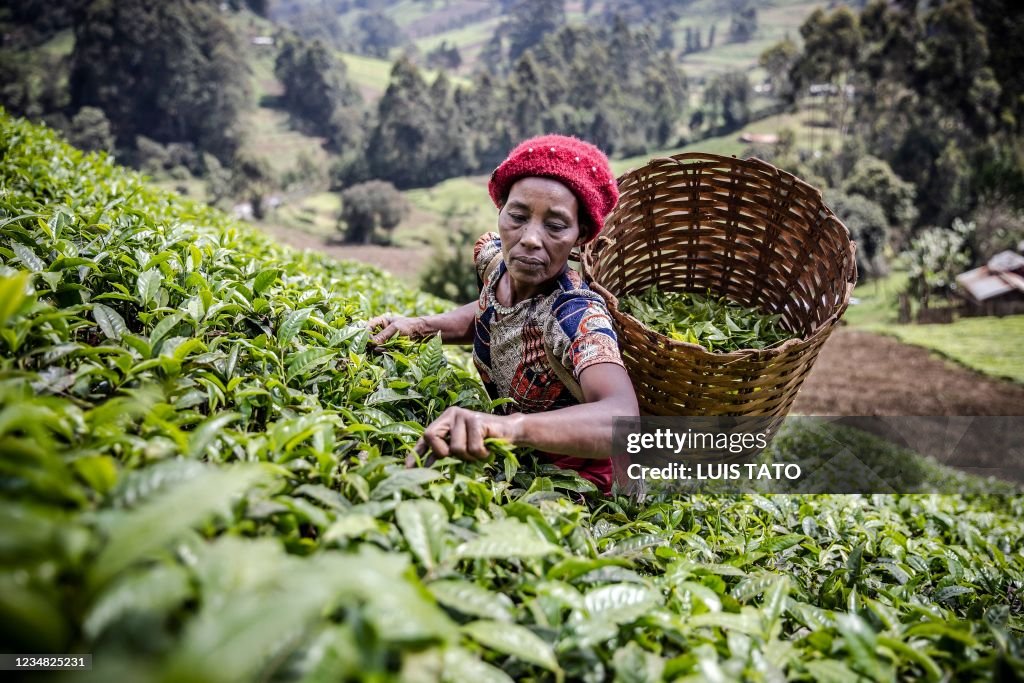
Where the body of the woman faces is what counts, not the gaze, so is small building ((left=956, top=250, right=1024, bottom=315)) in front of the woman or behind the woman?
behind

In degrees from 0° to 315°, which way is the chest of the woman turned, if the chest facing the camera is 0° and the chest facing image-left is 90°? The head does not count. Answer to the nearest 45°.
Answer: approximately 45°

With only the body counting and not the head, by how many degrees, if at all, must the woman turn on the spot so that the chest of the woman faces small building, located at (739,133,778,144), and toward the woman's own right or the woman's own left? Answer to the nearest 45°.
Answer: approximately 135° to the woman's own right
